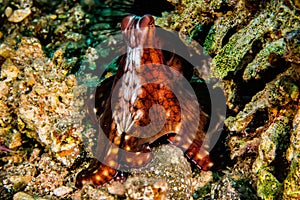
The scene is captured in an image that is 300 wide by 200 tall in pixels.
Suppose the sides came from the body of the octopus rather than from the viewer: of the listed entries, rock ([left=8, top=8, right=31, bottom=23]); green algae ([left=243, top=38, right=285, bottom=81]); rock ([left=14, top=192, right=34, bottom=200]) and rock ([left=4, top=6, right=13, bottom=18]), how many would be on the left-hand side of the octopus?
1

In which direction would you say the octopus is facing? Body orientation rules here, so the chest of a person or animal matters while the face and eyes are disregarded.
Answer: toward the camera

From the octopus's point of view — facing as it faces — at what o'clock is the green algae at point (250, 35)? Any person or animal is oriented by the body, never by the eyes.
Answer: The green algae is roughly at 8 o'clock from the octopus.

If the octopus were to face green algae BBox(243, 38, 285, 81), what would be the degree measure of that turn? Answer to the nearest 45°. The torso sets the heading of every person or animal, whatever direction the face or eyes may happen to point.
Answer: approximately 90° to its left

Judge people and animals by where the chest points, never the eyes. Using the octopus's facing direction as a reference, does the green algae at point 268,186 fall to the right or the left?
on its left
